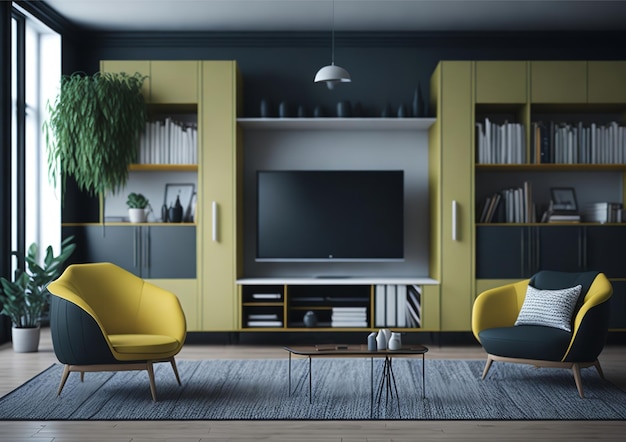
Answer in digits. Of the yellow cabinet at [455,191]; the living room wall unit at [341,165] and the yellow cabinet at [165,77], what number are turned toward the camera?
3

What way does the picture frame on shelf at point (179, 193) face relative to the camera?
toward the camera

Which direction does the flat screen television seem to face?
toward the camera

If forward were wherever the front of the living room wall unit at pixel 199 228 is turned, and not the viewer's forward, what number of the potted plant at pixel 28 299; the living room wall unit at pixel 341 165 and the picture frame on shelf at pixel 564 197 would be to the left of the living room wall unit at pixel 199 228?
2

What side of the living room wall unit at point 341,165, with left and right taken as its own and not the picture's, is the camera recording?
front

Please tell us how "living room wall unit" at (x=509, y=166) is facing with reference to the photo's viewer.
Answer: facing the viewer

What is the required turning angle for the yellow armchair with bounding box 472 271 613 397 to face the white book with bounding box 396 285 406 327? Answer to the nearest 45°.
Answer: approximately 90° to its right

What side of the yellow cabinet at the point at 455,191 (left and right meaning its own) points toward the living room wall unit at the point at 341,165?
right

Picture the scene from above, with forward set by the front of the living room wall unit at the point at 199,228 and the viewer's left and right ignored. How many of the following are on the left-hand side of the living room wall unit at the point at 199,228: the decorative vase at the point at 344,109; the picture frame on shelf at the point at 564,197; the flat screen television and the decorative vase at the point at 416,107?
4
